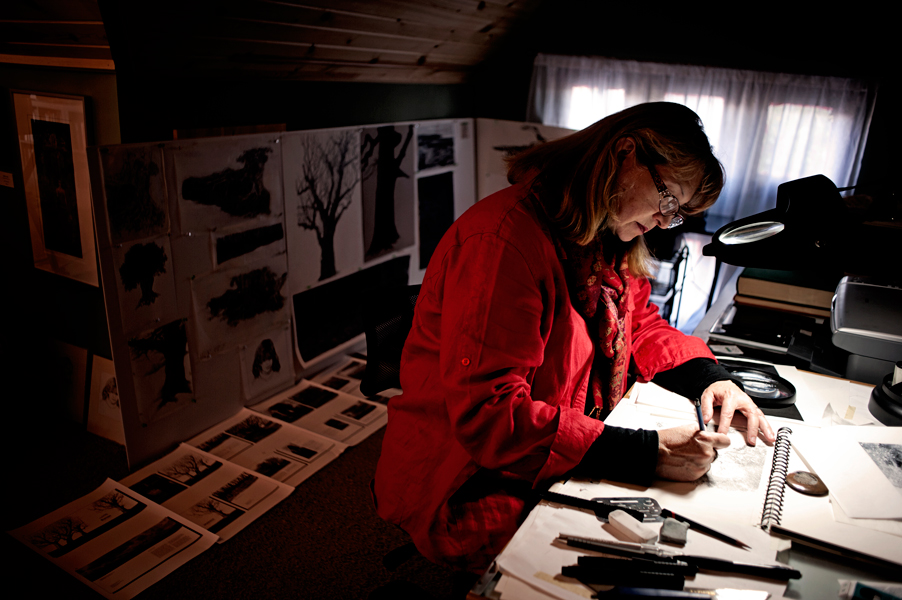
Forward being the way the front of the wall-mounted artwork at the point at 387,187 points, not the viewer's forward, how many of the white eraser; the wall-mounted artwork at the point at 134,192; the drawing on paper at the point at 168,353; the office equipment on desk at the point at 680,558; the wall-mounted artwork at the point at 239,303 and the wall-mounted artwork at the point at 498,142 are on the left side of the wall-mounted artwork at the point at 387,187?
1

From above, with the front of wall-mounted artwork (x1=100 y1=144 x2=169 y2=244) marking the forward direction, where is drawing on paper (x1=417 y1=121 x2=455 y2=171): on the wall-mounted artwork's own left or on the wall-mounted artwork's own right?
on the wall-mounted artwork's own left

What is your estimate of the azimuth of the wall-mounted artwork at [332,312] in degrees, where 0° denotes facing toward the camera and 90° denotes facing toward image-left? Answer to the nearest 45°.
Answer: approximately 315°

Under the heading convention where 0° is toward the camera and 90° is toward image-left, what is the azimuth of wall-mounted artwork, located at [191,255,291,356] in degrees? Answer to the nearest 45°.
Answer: approximately 315°

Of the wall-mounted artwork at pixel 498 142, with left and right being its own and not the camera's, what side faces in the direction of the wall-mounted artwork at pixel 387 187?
right

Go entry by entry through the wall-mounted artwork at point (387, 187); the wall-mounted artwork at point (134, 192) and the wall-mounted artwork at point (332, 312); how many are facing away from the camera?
0

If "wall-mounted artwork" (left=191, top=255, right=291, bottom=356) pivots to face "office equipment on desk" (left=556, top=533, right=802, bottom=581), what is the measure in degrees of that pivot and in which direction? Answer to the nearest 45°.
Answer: approximately 45° to its right

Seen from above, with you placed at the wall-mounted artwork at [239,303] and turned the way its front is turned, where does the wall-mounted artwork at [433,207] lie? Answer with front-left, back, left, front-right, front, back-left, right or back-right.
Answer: left

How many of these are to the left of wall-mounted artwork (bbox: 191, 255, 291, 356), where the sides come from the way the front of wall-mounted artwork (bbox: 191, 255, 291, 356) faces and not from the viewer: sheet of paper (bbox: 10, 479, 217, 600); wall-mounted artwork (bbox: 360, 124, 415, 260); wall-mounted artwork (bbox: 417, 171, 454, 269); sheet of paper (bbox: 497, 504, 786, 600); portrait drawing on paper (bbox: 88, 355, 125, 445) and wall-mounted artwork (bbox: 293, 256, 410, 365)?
3

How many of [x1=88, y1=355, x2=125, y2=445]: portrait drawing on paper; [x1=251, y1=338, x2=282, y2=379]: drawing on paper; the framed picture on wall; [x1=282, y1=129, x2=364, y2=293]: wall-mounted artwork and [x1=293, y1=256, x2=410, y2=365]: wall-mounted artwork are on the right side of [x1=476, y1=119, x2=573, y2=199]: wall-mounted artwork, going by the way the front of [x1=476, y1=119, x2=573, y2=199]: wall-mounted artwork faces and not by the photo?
5

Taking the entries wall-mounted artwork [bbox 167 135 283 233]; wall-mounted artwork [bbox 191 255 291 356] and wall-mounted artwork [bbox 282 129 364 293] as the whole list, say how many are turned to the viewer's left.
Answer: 0

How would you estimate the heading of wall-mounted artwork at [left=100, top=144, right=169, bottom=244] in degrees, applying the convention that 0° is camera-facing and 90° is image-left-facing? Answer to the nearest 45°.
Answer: approximately 315°

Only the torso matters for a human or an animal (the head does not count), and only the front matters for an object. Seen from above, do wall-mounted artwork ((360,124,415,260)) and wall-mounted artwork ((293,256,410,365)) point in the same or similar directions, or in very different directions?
same or similar directions

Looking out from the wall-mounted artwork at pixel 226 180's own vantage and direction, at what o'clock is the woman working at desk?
The woman working at desk is roughly at 1 o'clock from the wall-mounted artwork.

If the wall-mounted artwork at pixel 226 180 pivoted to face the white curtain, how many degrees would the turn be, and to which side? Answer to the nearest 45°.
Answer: approximately 45° to its left
